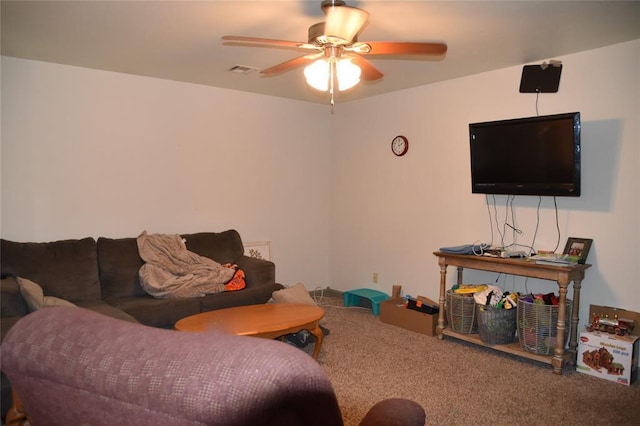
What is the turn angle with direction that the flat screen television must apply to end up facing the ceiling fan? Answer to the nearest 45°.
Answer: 0° — it already faces it

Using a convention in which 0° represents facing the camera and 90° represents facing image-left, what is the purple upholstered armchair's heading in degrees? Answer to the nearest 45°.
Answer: approximately 225°

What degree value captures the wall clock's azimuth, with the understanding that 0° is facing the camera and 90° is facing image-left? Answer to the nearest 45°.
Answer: approximately 45°

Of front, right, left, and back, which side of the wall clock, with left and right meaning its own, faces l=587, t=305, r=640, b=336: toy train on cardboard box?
left

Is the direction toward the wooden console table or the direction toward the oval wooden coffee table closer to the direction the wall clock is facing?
the oval wooden coffee table

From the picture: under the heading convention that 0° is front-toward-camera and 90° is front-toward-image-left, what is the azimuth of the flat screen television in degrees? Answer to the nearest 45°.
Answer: approximately 45°

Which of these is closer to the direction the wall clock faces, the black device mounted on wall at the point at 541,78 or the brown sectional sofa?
the brown sectional sofa

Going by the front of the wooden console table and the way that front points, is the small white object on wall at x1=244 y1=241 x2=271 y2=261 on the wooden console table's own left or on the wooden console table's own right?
on the wooden console table's own right
